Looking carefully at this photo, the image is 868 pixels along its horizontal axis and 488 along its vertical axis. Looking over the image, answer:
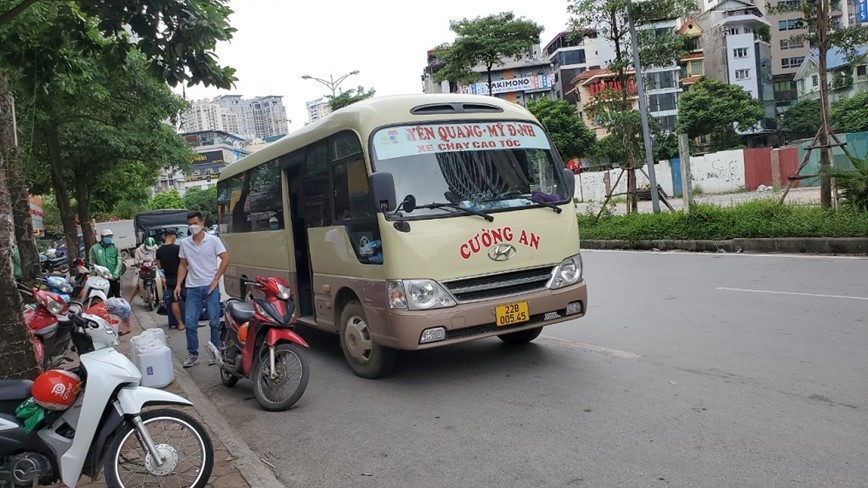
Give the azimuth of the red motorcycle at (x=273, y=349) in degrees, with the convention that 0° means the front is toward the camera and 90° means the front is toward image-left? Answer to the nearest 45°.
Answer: approximately 315°

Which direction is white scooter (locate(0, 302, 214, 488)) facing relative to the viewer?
to the viewer's right

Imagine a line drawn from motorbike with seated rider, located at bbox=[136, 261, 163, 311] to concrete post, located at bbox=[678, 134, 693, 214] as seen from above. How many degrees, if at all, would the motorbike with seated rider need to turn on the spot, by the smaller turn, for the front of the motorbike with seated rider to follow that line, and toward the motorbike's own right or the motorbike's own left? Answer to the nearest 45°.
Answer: approximately 90° to the motorbike's own left

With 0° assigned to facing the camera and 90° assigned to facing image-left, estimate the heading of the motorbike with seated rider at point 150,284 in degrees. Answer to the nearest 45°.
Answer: approximately 0°

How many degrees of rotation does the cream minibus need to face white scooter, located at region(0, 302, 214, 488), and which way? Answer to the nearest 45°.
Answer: approximately 90° to its right

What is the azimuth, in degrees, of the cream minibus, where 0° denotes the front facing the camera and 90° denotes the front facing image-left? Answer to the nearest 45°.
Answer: approximately 315°

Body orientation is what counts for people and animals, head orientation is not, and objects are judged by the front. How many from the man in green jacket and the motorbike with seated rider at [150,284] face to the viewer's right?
0

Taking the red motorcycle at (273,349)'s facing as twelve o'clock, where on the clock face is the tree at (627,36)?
The tree is roughly at 9 o'clock from the red motorcycle.

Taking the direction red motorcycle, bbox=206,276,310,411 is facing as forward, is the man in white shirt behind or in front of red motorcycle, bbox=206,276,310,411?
behind

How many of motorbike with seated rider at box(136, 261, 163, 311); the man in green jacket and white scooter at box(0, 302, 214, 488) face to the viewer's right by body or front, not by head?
1
